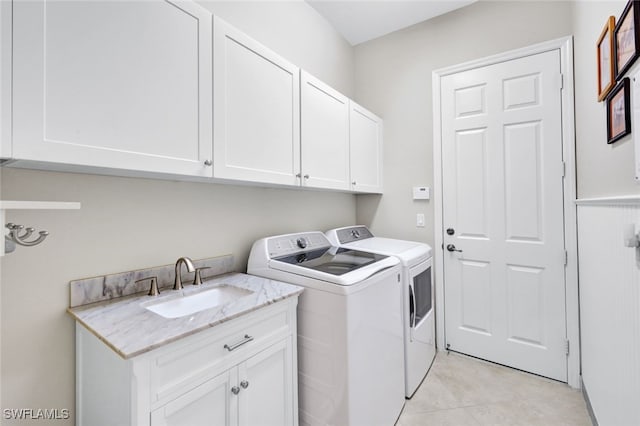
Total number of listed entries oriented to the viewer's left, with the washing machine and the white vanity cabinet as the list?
0

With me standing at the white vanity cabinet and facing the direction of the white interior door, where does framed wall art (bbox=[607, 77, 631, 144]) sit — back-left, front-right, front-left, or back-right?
front-right

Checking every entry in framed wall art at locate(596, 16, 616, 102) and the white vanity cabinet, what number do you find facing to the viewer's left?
1

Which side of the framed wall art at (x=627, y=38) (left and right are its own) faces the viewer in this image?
left

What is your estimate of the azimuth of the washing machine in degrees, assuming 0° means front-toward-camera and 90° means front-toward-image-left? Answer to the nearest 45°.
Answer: approximately 315°

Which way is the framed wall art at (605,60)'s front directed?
to the viewer's left

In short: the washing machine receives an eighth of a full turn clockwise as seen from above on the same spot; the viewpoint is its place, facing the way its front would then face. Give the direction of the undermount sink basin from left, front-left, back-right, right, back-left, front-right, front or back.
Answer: right

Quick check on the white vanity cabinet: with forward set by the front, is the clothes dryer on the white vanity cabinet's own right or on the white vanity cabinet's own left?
on the white vanity cabinet's own left

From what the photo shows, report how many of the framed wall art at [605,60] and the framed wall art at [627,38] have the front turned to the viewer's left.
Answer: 2

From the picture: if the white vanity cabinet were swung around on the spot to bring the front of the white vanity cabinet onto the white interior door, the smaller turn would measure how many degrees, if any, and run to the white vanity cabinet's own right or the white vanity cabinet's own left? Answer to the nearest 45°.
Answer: approximately 45° to the white vanity cabinet's own left

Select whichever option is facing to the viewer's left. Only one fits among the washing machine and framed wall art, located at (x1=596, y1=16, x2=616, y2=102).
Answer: the framed wall art

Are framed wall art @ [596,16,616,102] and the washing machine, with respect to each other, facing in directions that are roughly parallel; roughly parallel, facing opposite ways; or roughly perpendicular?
roughly parallel, facing opposite ways

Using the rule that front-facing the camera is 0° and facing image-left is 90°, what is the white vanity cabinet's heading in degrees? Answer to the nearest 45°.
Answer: approximately 315°
